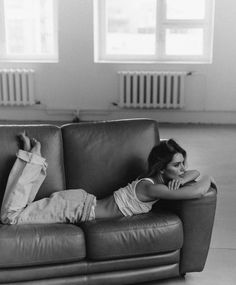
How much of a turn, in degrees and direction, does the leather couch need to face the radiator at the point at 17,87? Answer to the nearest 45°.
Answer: approximately 180°

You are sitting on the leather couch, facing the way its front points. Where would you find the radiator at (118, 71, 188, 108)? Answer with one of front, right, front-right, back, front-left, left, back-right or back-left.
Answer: back

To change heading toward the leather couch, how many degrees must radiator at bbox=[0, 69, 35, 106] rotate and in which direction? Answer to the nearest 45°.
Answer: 0° — it already faces it

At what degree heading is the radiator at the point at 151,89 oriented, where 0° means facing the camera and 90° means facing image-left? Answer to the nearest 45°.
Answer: approximately 0°

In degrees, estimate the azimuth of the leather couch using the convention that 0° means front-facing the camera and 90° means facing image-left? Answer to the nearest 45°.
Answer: approximately 0°

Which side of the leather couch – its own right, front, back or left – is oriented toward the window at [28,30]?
back

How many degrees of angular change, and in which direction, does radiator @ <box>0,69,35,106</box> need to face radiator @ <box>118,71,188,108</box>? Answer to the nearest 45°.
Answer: approximately 90° to its left

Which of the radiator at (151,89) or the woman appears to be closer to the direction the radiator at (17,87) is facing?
the woman

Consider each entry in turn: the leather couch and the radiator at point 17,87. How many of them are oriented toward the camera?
2

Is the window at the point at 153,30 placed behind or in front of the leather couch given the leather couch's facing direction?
behind
